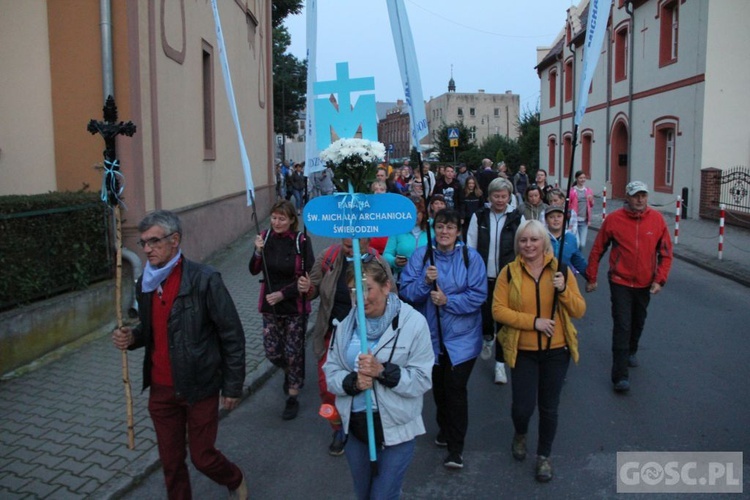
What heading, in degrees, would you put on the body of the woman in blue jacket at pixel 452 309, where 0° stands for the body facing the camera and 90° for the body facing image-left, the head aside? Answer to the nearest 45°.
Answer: approximately 0°

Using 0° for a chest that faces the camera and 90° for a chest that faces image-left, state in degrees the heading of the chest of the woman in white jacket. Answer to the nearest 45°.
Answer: approximately 45°

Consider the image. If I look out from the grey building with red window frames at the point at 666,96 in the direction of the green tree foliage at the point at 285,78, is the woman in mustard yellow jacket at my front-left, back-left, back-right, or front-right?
back-left

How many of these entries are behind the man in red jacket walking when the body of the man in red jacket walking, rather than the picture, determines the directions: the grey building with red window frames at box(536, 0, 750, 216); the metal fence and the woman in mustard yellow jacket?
2

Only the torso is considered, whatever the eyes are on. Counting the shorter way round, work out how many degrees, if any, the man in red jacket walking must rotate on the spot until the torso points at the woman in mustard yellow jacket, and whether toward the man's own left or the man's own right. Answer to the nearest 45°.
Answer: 0° — they already face them

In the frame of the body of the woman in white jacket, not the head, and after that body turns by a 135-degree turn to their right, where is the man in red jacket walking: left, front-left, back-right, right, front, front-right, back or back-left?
front-right

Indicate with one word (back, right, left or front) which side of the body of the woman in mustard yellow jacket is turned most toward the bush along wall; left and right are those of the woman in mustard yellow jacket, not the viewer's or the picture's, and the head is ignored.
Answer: right

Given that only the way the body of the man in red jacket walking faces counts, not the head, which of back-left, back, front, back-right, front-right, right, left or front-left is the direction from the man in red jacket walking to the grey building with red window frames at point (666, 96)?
back

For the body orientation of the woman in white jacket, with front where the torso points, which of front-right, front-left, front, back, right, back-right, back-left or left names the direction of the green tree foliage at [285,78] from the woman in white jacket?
back-right

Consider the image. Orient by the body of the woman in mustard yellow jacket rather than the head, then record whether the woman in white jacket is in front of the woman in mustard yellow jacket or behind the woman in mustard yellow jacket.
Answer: in front
